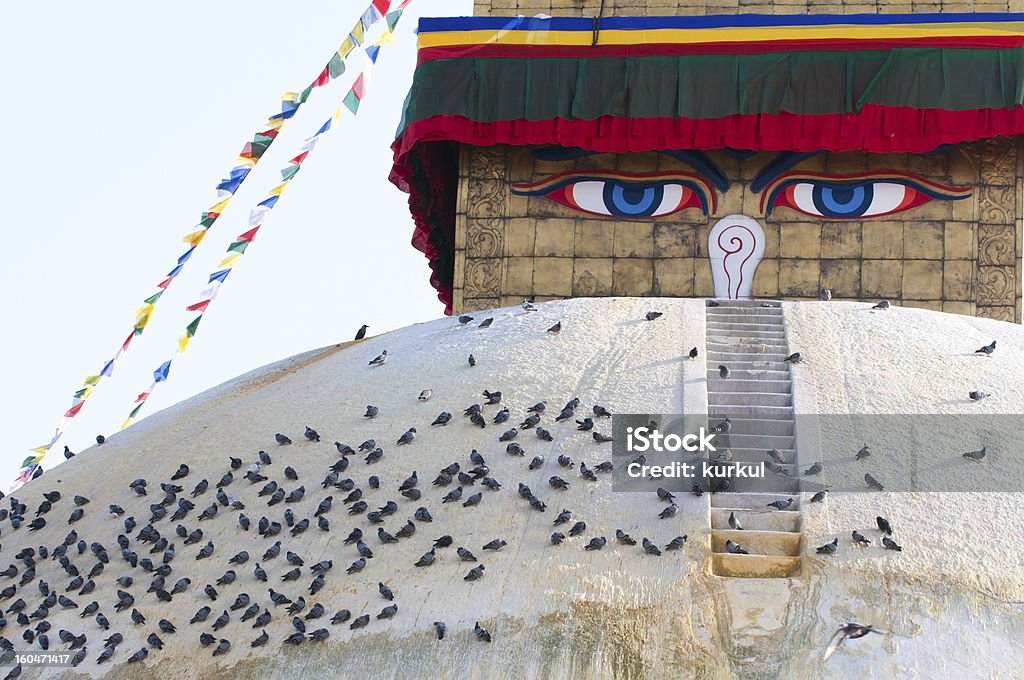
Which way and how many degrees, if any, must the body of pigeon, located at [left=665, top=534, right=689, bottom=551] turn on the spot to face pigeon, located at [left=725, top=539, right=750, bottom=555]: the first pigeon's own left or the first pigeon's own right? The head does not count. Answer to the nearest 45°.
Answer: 0° — it already faces it

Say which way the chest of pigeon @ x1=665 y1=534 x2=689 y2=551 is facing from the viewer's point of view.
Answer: to the viewer's right

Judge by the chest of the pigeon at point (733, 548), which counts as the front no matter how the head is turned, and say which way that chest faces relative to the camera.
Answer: to the viewer's left

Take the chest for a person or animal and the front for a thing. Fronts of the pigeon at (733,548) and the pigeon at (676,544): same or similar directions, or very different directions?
very different directions

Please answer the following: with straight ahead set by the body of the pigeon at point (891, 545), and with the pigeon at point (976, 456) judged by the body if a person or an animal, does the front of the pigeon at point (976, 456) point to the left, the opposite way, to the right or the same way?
the opposite way

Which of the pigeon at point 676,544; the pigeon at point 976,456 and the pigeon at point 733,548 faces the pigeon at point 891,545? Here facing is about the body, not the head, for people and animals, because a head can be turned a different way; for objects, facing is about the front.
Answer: the pigeon at point 676,544

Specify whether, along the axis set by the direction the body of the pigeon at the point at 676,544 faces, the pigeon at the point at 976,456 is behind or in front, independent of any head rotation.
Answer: in front
